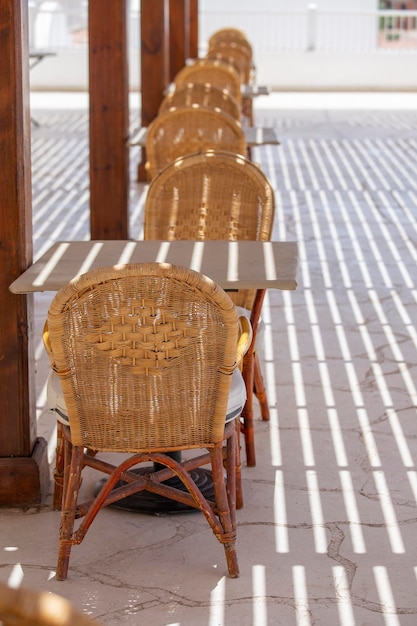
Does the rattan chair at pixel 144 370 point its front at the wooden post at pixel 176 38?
yes

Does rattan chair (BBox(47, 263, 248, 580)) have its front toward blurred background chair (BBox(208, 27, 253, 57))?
yes

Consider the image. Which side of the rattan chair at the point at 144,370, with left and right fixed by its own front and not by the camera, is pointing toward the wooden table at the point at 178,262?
front

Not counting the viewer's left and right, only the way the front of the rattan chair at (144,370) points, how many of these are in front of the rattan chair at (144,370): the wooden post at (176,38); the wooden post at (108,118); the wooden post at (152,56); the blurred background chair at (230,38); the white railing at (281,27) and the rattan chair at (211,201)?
6

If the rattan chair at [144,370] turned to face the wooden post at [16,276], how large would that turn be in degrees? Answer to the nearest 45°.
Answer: approximately 45° to its left

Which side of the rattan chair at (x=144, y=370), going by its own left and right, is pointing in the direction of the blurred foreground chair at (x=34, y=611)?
back

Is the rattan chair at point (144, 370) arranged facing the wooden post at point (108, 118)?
yes

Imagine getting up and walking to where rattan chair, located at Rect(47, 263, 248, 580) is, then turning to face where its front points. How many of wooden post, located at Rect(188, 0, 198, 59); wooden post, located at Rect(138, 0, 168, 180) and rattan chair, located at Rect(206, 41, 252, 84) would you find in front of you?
3

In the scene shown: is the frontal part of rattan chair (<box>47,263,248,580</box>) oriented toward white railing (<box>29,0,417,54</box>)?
yes

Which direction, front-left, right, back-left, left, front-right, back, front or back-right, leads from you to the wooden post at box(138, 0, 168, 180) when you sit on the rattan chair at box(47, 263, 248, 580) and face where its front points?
front

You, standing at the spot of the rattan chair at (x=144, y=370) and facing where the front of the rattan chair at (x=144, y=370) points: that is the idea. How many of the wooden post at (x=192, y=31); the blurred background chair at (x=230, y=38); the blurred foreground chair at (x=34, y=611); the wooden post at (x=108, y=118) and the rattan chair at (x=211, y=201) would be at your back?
1

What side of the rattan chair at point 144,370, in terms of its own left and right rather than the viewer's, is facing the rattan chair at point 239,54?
front

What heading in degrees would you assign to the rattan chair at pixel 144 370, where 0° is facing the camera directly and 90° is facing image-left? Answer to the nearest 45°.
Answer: approximately 180°

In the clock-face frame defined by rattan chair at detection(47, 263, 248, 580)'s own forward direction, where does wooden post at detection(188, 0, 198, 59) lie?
The wooden post is roughly at 12 o'clock from the rattan chair.
